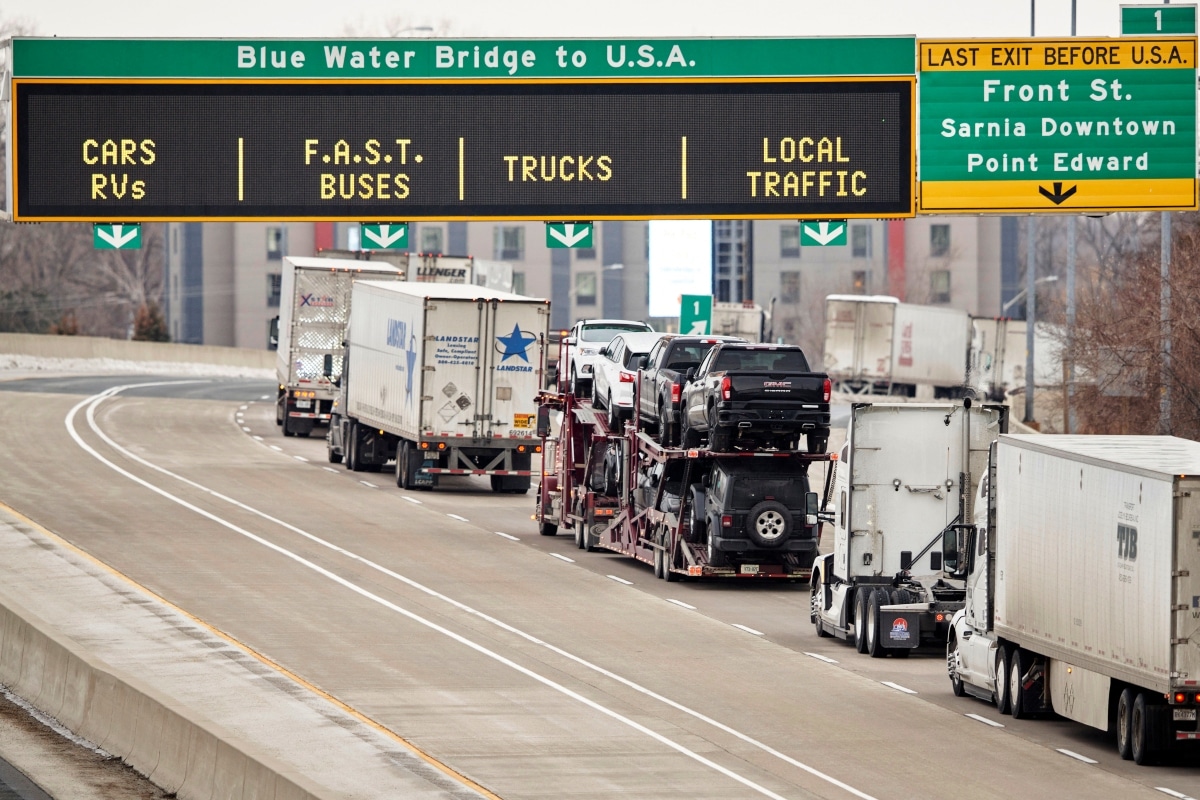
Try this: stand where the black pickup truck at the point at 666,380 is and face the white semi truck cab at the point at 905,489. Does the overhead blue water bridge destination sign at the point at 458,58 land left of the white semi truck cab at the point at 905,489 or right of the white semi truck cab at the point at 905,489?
right

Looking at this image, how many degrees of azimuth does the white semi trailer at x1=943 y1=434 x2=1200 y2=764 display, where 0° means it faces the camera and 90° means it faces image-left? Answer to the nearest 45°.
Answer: approximately 135°

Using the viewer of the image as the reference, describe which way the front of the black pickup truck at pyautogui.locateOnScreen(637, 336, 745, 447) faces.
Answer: facing away from the viewer

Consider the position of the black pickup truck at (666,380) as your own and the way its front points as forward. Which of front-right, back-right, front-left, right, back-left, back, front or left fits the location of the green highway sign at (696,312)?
front

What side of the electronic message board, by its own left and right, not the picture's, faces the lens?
front

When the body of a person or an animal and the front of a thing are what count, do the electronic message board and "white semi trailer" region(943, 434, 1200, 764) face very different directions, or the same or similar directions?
very different directions

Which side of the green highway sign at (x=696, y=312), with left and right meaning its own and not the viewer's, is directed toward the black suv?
front

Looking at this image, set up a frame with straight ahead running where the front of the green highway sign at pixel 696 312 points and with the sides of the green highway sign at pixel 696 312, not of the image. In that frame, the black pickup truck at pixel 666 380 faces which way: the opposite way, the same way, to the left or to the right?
the opposite way

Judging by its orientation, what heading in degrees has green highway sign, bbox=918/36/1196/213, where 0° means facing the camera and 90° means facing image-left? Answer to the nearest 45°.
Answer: approximately 0°

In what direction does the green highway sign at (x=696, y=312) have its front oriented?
toward the camera

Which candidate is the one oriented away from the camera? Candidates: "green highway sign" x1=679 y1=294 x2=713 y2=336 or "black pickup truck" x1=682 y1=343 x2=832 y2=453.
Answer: the black pickup truck
